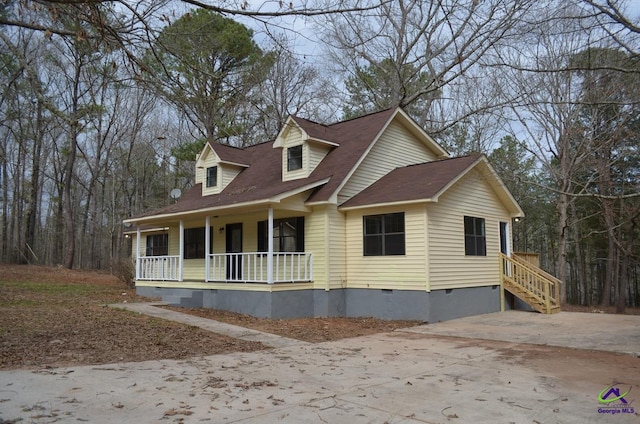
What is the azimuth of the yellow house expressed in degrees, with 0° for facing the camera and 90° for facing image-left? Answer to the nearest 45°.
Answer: approximately 45°
